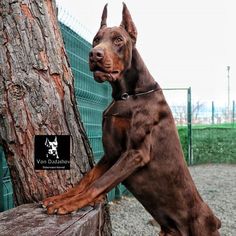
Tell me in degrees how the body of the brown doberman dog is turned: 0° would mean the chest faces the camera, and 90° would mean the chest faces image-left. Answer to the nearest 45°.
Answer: approximately 45°

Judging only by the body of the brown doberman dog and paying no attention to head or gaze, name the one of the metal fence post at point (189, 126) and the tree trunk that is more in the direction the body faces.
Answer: the tree trunk

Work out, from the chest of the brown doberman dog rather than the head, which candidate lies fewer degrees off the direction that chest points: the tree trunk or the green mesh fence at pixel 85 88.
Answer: the tree trunk

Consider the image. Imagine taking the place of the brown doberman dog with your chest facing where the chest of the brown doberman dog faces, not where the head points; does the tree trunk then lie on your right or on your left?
on your right

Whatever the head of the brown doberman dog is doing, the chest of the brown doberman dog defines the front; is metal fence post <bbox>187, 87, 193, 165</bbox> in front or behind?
behind

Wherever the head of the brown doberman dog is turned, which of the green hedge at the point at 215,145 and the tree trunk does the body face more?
the tree trunk
